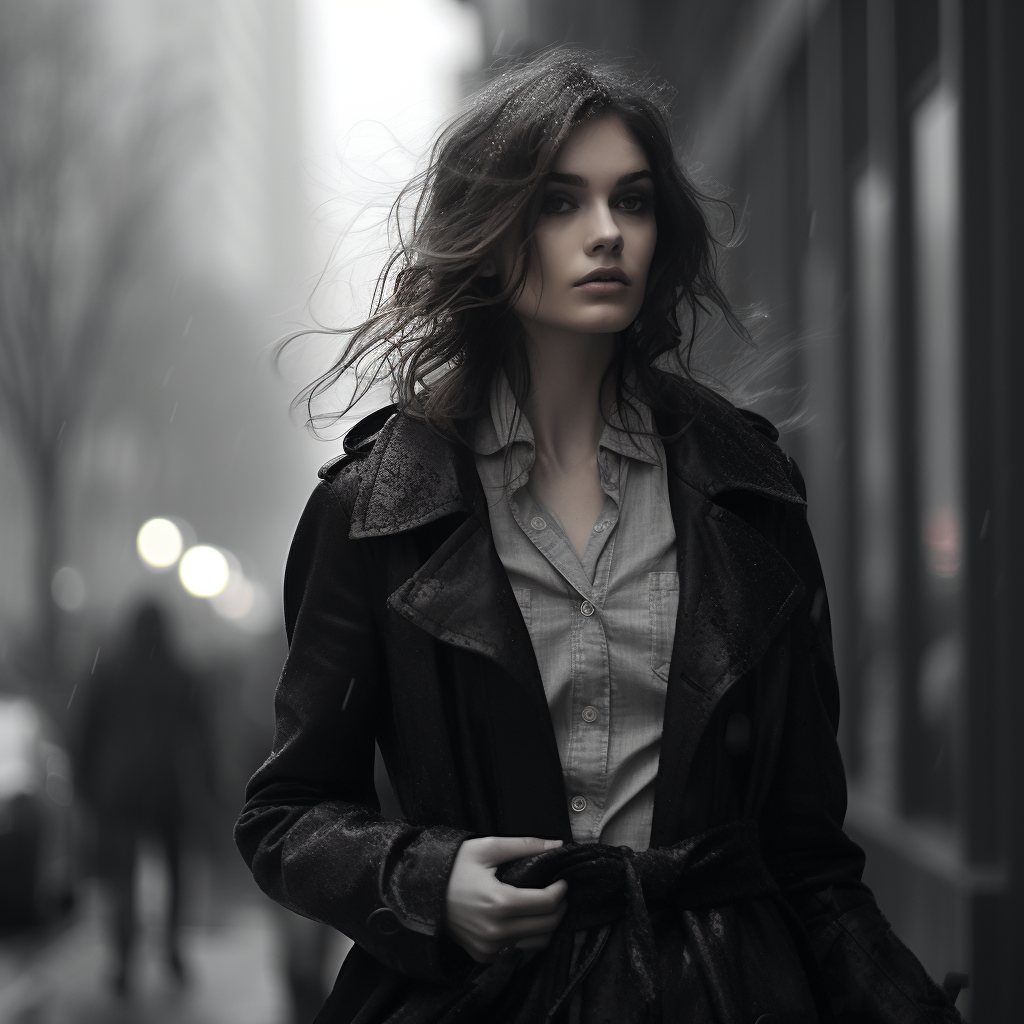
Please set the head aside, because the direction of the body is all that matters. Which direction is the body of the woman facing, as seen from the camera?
toward the camera

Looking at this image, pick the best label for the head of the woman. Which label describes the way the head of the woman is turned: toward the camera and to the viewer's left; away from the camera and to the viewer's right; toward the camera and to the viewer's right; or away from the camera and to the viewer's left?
toward the camera and to the viewer's right

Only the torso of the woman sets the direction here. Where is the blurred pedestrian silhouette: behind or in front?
behind

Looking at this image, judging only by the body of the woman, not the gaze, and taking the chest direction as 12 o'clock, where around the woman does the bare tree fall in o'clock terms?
The bare tree is roughly at 5 o'clock from the woman.

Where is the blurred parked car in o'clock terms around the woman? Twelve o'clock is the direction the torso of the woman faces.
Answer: The blurred parked car is roughly at 5 o'clock from the woman.
